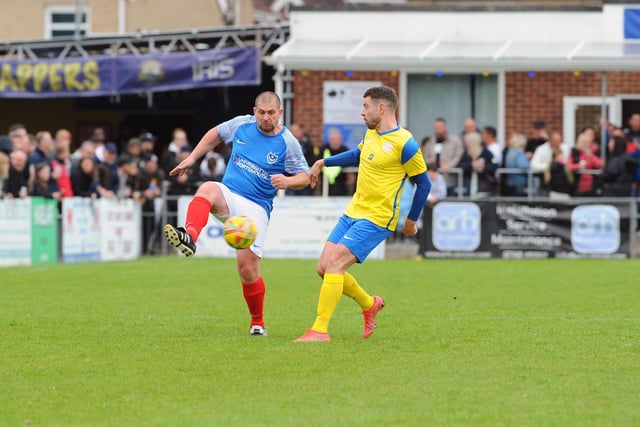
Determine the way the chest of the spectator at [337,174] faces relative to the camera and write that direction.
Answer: toward the camera

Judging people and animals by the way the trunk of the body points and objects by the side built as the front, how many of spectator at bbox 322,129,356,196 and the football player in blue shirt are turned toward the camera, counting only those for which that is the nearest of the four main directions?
2

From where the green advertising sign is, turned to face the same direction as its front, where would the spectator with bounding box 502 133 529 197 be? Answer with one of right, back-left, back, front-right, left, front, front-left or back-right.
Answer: left

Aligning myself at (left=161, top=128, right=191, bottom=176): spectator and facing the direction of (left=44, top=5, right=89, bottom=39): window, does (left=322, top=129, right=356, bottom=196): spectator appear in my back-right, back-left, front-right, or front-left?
back-right

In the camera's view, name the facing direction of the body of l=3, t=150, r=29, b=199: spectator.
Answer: toward the camera

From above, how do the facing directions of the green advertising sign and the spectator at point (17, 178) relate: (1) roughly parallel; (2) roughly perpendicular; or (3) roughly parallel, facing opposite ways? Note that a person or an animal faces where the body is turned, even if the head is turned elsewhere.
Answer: roughly parallel

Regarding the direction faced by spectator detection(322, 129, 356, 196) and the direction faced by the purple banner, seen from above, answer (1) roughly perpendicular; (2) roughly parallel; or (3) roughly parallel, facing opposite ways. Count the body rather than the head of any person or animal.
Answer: roughly parallel

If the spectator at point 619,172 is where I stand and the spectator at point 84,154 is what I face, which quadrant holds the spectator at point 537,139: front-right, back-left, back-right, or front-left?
front-right

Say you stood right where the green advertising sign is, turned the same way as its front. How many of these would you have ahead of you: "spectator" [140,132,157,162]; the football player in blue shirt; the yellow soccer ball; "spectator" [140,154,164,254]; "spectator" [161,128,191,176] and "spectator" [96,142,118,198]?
2

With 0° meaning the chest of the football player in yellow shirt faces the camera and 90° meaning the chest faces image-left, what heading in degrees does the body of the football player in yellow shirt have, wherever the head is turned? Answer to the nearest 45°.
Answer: approximately 45°
